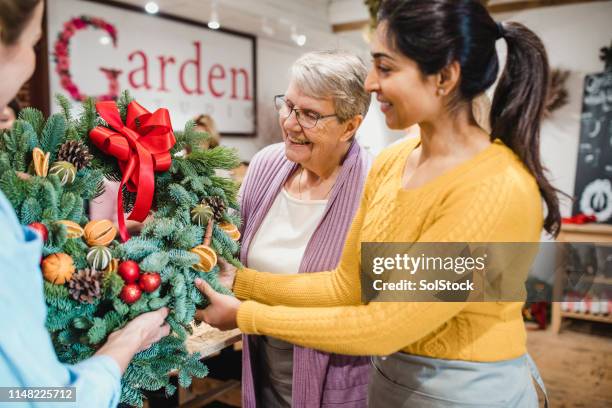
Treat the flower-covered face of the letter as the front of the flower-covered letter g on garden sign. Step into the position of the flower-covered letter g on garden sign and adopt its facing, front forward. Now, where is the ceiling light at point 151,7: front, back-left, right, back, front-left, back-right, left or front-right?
left

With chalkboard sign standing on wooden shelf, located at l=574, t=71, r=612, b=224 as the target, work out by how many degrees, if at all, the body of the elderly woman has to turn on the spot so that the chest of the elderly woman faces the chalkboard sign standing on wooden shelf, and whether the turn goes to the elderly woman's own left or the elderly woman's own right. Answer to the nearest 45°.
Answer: approximately 180°

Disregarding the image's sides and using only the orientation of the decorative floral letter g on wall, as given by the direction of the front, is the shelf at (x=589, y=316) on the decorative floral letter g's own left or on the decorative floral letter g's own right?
on the decorative floral letter g's own left

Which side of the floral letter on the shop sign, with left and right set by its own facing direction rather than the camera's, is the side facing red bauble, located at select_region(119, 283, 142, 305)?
front

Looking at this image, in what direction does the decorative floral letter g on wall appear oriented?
toward the camera

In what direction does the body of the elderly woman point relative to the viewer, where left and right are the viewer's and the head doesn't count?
facing the viewer and to the left of the viewer

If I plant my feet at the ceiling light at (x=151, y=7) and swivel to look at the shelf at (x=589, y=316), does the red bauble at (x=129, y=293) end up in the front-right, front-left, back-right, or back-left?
front-right

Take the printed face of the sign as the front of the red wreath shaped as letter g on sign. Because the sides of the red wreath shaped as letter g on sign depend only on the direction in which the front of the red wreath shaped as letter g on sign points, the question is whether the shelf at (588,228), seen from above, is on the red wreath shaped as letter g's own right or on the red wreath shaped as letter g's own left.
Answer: on the red wreath shaped as letter g's own left

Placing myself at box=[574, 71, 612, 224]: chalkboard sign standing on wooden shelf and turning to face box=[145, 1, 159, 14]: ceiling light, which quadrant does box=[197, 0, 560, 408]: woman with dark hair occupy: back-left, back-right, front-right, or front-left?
front-left

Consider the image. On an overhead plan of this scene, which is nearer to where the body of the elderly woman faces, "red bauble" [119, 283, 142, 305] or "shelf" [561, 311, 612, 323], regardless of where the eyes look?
the red bauble

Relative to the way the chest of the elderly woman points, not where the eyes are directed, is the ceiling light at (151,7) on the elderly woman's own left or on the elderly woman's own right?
on the elderly woman's own right

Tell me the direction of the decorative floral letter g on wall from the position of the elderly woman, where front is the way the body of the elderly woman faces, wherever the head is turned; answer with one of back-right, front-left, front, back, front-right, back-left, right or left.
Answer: right

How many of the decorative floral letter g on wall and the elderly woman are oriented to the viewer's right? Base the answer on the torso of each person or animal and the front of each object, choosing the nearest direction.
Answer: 0

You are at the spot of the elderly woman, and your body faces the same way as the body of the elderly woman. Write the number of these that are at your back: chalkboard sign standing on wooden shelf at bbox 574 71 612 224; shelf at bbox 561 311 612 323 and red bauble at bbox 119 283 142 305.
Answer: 2

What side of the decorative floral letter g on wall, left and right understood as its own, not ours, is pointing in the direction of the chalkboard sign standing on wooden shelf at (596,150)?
left

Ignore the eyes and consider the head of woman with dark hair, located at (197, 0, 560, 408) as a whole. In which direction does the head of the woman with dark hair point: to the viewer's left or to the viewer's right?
to the viewer's left
